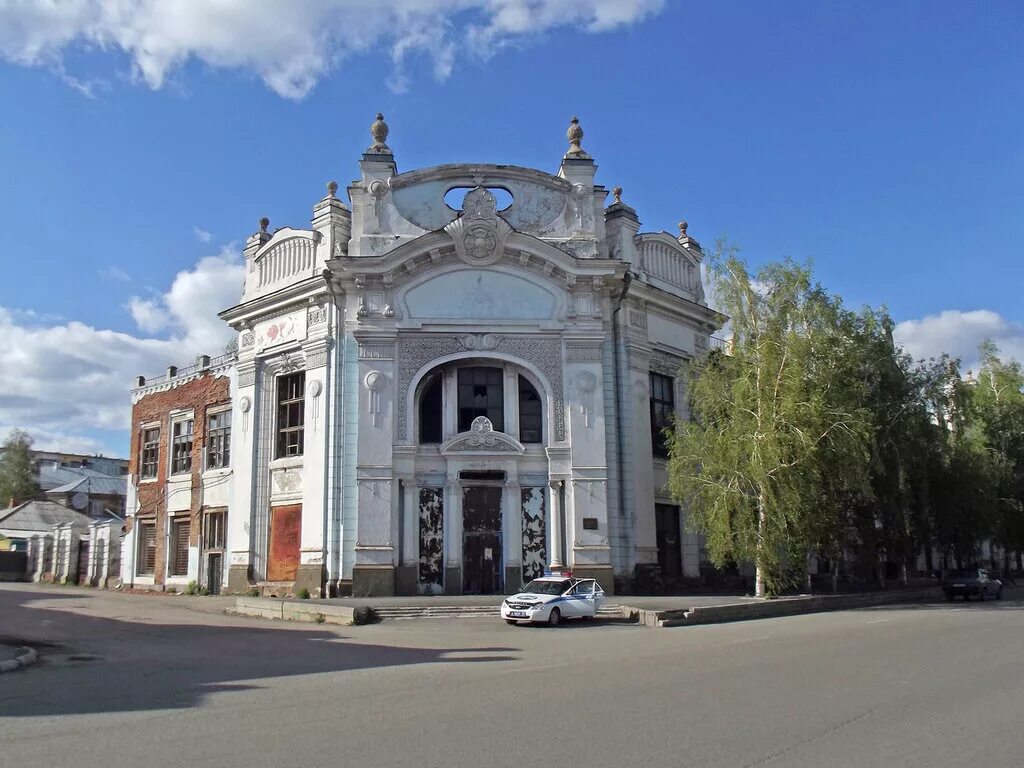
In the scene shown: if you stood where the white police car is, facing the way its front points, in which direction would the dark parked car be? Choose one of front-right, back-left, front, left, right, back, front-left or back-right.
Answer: back

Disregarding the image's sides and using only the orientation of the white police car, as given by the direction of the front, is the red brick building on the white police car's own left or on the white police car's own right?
on the white police car's own right

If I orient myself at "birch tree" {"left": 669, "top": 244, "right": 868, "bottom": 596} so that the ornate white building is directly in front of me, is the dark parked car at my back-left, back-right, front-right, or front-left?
back-right

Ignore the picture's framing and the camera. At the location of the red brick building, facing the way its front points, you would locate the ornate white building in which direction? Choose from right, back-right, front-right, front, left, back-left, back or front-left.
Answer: left

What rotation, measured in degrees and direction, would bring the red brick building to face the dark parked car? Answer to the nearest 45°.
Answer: approximately 90° to its left

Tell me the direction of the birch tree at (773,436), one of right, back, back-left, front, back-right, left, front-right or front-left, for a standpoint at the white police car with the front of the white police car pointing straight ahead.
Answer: back

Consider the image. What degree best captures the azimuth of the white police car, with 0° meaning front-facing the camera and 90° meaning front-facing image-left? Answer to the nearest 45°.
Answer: approximately 45°

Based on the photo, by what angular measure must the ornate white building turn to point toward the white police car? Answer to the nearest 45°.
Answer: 0° — it already faces it

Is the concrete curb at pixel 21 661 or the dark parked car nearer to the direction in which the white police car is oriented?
the concrete curb

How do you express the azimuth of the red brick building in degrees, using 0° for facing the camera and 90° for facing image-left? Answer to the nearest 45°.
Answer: approximately 45°

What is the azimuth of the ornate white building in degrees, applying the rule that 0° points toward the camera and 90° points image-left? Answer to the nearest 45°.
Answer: approximately 0°

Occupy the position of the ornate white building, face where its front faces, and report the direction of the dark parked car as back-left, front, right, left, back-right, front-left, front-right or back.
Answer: left

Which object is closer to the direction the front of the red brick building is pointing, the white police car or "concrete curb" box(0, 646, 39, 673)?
the concrete curb
